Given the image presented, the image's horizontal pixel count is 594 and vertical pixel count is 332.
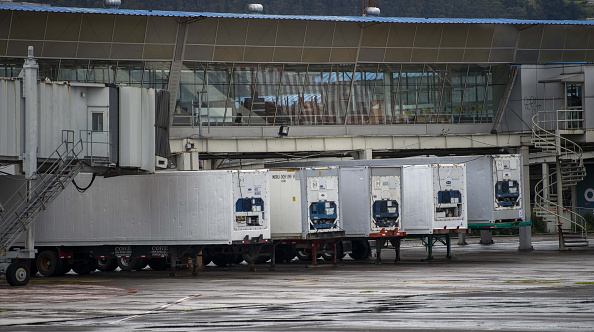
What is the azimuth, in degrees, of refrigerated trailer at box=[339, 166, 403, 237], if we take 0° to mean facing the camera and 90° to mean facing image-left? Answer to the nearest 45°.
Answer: approximately 315°

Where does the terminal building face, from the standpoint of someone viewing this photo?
facing the viewer

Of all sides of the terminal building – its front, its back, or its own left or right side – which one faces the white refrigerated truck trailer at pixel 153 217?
front

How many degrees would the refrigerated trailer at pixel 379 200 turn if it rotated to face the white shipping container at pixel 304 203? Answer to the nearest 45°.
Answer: approximately 90° to its right

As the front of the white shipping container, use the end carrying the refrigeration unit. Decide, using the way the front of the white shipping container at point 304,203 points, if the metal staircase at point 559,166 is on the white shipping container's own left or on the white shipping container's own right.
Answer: on the white shipping container's own left

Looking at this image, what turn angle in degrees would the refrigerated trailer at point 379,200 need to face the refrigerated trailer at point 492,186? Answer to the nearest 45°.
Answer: approximately 90° to its left

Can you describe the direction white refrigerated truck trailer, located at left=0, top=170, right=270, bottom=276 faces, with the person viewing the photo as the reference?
facing the viewer and to the right of the viewer

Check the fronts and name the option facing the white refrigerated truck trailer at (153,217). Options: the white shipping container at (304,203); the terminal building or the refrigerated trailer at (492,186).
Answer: the terminal building

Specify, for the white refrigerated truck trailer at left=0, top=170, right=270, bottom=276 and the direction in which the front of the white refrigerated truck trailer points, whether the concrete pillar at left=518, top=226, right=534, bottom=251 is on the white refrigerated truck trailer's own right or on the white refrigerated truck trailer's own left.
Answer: on the white refrigerated truck trailer's own left

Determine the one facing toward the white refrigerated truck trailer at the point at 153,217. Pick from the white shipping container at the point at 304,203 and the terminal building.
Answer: the terminal building

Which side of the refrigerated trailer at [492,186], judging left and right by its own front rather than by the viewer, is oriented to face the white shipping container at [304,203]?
right
